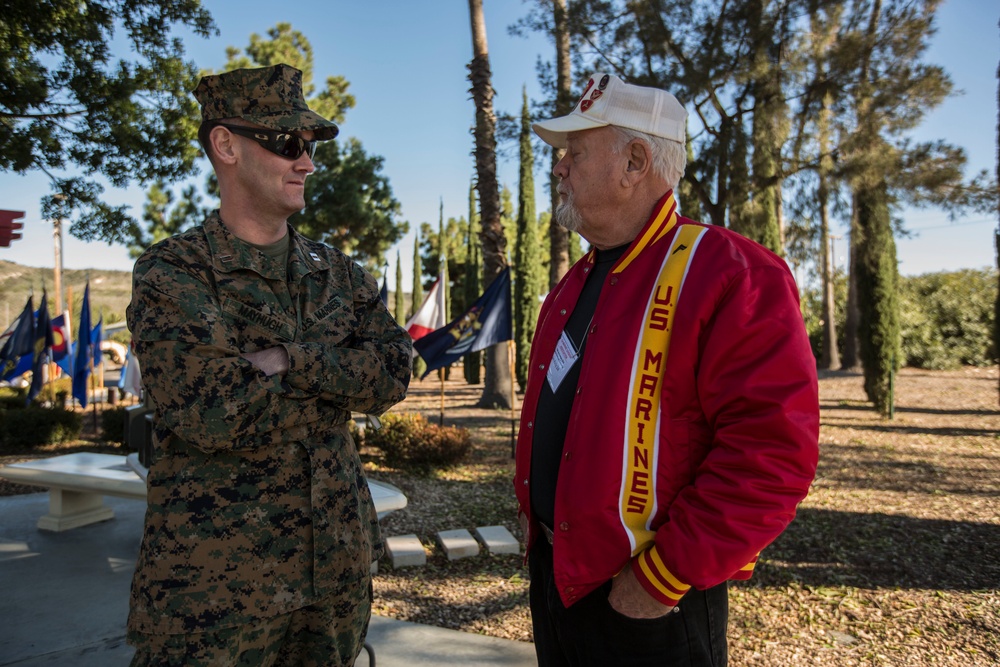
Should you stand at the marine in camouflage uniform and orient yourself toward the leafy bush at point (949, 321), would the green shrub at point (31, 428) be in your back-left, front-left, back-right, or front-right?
front-left

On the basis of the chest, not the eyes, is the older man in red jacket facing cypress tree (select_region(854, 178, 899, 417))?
no

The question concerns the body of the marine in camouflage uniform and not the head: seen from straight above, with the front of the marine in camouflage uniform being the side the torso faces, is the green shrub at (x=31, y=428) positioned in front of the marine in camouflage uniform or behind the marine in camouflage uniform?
behind

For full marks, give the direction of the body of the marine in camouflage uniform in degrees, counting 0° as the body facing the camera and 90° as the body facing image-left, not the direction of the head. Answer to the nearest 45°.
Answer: approximately 315°

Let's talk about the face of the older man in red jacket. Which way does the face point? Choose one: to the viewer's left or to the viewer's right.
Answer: to the viewer's left

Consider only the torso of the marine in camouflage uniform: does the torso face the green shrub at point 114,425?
no

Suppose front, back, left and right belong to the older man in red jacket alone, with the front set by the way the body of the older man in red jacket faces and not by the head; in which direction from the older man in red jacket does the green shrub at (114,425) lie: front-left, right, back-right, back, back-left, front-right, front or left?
right

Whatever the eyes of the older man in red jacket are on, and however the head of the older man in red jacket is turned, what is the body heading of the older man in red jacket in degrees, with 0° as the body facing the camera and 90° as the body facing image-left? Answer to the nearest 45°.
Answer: approximately 45°

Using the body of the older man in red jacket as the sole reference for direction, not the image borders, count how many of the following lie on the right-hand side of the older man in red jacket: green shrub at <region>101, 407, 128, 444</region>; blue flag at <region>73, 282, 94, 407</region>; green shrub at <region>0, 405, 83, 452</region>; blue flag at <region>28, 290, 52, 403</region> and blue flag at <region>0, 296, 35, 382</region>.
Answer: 5

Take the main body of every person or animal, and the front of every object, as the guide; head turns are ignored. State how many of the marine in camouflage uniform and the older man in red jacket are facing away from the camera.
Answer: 0

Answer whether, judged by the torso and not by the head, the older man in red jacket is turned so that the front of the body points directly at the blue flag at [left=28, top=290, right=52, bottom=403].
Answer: no

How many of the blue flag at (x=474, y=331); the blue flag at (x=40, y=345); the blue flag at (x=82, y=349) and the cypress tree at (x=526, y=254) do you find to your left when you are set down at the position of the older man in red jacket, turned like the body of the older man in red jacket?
0

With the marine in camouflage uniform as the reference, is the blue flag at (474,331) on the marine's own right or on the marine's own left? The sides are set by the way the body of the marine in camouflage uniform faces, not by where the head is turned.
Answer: on the marine's own left

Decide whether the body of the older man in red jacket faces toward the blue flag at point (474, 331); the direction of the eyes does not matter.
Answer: no

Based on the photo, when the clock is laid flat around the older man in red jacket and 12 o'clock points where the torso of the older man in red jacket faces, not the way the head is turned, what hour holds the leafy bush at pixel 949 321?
The leafy bush is roughly at 5 o'clock from the older man in red jacket.
